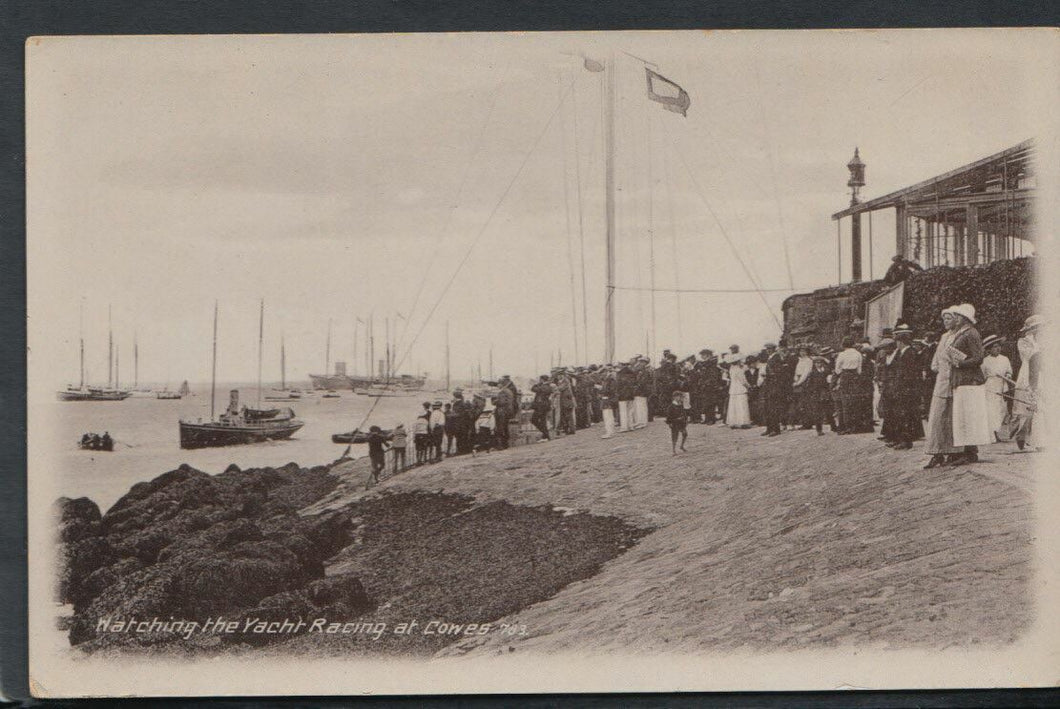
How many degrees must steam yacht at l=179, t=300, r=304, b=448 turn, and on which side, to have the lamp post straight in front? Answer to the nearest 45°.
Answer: approximately 180°

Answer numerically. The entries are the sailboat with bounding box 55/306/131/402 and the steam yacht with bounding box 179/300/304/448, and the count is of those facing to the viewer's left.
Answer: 2

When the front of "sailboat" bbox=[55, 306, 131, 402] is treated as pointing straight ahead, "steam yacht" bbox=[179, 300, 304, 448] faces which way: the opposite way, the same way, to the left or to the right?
the same way

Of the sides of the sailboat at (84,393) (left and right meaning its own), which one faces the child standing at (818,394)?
left

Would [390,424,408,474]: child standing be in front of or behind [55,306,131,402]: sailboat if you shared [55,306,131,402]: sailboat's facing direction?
behind

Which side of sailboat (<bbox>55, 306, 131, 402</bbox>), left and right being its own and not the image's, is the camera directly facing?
left

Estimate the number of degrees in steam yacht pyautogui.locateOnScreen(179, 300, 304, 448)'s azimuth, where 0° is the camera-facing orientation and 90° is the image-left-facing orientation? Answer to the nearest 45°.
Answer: approximately 90°

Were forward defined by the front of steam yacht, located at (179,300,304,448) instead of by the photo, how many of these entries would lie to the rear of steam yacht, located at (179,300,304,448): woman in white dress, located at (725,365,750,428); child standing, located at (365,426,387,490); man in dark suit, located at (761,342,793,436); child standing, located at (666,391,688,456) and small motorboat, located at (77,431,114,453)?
4
